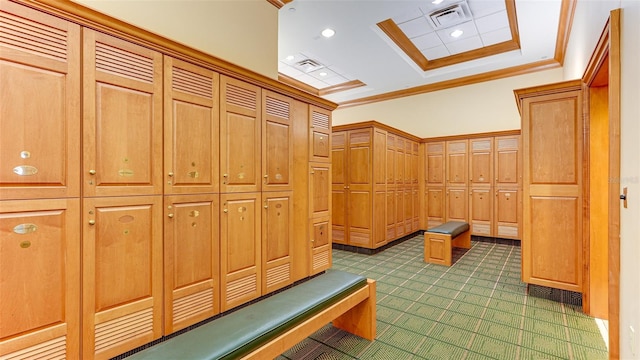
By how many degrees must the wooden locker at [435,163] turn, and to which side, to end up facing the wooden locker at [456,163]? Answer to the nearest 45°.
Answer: approximately 90° to its left

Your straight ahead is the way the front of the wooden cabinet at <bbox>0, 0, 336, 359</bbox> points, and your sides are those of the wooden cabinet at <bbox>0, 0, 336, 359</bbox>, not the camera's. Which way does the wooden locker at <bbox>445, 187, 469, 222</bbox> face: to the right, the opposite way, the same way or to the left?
to the right

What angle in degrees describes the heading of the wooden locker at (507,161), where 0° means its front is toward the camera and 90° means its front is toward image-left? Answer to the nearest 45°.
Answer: approximately 0°

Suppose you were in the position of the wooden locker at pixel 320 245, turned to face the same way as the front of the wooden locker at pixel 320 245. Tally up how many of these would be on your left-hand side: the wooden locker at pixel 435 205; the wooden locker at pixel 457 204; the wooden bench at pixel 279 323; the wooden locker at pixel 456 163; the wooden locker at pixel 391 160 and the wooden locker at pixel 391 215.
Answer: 5

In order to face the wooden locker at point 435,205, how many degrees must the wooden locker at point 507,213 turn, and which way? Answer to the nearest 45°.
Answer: approximately 90° to its right

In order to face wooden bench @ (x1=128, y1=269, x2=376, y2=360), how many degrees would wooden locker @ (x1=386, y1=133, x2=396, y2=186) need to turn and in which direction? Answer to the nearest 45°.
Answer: approximately 45° to its right

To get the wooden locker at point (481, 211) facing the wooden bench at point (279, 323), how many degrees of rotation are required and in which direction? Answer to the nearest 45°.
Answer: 0° — it already faces it

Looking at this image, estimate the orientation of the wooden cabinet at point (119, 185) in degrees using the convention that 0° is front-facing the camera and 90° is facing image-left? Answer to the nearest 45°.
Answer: approximately 315°
